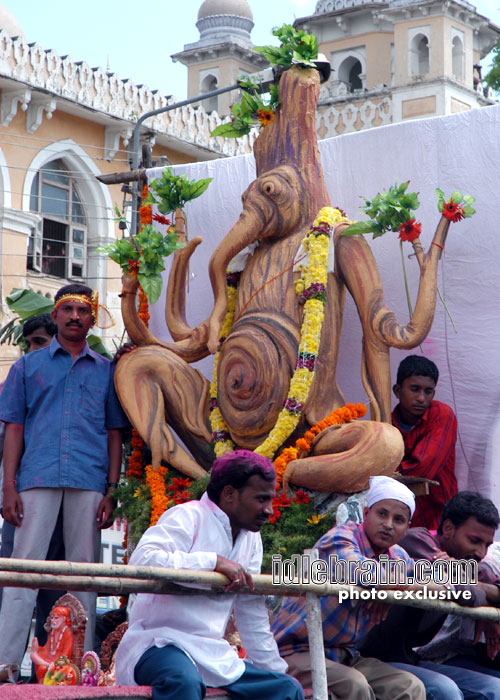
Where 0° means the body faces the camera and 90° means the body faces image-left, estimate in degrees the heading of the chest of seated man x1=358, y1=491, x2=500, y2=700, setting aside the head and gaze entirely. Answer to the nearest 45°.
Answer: approximately 315°

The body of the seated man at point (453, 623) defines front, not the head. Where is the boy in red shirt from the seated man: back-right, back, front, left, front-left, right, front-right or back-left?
back-left

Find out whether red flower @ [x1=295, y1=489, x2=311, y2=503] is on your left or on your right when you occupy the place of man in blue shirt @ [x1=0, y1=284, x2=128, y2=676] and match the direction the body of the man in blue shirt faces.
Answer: on your left

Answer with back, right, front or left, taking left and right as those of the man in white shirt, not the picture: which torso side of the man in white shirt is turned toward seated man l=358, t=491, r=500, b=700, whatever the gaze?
left
